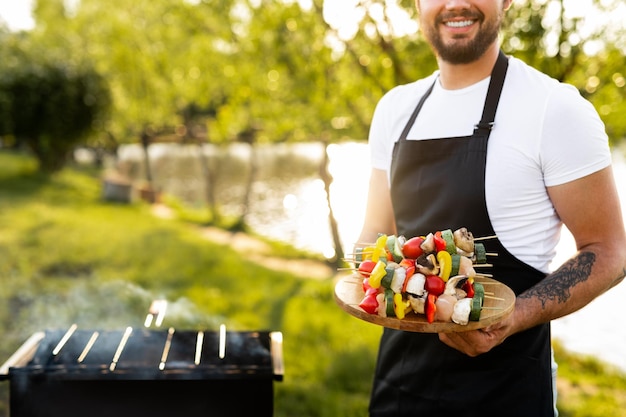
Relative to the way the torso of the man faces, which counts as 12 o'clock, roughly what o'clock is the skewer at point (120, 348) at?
The skewer is roughly at 2 o'clock from the man.

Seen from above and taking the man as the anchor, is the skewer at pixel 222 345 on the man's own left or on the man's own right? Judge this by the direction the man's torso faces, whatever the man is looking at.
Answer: on the man's own right

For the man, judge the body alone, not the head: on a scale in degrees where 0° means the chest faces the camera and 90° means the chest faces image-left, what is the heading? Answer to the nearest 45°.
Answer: approximately 45°

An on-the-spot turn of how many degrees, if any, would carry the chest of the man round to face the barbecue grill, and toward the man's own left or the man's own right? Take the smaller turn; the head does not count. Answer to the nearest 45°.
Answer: approximately 45° to the man's own right

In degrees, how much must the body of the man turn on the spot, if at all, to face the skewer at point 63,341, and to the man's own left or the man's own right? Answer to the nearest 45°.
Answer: approximately 45° to the man's own right

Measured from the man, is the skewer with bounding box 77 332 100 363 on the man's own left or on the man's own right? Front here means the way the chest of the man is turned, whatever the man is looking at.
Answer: on the man's own right

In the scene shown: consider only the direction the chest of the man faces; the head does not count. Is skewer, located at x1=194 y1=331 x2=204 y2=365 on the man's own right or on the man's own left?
on the man's own right

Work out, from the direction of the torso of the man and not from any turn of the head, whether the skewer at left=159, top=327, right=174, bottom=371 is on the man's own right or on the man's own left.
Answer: on the man's own right

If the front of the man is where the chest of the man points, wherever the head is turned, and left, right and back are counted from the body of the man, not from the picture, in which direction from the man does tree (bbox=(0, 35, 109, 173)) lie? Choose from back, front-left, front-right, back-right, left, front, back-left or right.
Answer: right
